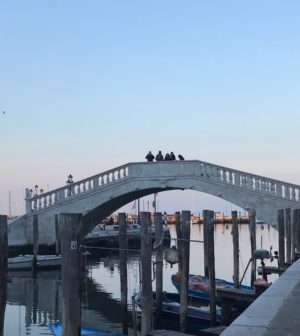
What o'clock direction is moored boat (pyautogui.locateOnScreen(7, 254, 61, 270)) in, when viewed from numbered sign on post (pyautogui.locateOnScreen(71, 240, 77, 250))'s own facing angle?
The moored boat is roughly at 6 o'clock from the numbered sign on post.

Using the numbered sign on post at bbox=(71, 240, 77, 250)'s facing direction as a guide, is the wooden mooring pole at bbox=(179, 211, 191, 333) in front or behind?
behind

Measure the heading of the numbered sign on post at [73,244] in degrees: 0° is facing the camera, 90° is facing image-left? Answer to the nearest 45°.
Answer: approximately 0°

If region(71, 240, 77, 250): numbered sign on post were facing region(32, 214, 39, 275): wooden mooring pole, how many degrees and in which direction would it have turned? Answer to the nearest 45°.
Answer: approximately 180°
